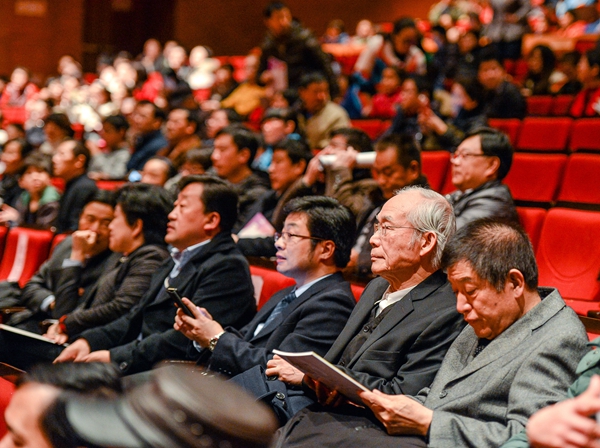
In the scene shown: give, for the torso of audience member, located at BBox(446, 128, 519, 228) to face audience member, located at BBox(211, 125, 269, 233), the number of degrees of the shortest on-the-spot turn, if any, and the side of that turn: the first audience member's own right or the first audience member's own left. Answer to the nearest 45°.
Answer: approximately 45° to the first audience member's own right

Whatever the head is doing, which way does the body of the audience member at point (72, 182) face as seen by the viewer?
to the viewer's left

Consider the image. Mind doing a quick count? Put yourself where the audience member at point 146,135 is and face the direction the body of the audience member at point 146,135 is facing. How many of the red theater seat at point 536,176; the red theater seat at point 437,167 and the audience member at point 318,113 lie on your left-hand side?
3

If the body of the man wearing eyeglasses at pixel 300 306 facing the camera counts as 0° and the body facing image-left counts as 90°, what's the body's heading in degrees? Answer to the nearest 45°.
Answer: approximately 90°

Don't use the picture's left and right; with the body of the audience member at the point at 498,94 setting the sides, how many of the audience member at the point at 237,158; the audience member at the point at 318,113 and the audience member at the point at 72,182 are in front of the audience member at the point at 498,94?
3

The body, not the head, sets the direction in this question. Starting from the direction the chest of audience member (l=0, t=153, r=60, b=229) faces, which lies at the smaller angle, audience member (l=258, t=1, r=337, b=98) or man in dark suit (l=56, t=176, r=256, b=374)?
the man in dark suit

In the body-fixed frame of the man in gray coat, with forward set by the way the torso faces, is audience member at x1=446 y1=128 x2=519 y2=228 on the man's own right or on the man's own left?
on the man's own right

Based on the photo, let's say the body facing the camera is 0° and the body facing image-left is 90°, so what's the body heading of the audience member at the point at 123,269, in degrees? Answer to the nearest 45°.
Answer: approximately 90°

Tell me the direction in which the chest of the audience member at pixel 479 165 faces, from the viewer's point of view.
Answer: to the viewer's left
